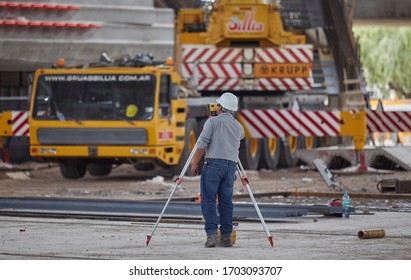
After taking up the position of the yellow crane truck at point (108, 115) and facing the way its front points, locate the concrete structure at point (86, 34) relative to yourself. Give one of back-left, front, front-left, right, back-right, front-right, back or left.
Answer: back

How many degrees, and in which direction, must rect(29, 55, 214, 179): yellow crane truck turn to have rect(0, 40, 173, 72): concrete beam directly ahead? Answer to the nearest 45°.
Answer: approximately 180°

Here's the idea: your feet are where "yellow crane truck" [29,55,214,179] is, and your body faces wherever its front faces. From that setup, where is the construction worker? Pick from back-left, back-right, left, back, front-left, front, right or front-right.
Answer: front

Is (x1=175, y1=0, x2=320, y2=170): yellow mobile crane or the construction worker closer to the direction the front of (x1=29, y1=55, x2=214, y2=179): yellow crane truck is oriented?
the construction worker

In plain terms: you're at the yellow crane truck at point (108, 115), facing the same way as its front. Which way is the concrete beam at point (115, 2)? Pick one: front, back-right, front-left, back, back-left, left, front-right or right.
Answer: back

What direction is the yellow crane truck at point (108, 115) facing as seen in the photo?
toward the camera

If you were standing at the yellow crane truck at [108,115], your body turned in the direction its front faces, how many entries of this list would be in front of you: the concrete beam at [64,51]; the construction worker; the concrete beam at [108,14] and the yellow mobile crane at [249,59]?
1

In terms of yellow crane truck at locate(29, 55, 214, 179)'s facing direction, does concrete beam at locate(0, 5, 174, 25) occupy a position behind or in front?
behind
